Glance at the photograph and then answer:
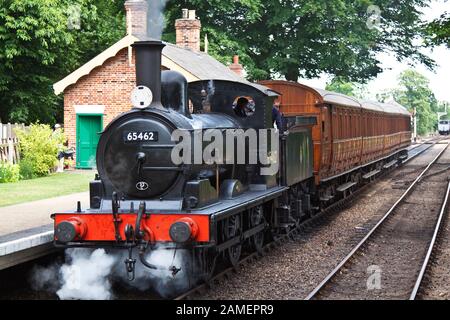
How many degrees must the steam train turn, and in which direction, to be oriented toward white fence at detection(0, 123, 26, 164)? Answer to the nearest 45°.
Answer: approximately 90° to its right

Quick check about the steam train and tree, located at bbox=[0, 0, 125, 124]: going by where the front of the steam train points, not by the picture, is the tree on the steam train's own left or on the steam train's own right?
on the steam train's own right

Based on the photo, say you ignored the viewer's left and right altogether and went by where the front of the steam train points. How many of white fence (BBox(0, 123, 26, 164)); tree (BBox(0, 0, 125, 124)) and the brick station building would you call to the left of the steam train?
0

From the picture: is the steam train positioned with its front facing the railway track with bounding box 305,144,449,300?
no

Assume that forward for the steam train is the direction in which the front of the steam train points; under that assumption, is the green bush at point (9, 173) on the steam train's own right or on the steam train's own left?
on the steam train's own right

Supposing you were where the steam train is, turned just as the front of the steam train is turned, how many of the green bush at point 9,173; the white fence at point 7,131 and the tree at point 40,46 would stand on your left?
0

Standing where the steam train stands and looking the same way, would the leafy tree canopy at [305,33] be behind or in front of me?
behind

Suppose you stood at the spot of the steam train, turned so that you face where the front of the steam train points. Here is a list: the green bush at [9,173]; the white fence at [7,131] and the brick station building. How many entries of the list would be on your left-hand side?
0

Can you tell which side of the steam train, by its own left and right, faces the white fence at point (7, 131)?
right

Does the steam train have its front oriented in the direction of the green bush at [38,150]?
no

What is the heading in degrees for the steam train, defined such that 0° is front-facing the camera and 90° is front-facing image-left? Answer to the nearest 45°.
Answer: approximately 45°
